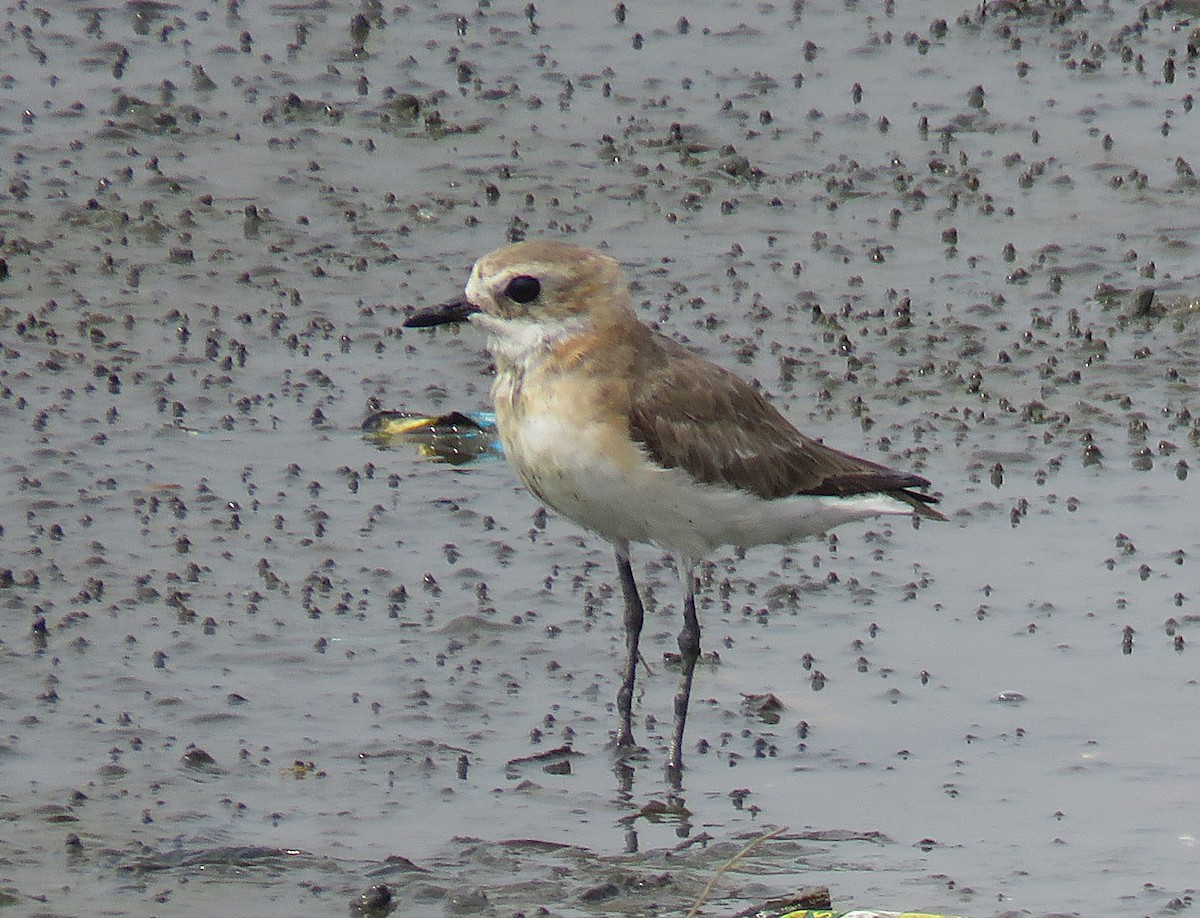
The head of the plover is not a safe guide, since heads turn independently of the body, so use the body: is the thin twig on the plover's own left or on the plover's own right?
on the plover's own left

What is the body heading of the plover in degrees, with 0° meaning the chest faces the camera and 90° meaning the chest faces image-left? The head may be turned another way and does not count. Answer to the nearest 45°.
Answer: approximately 90°
